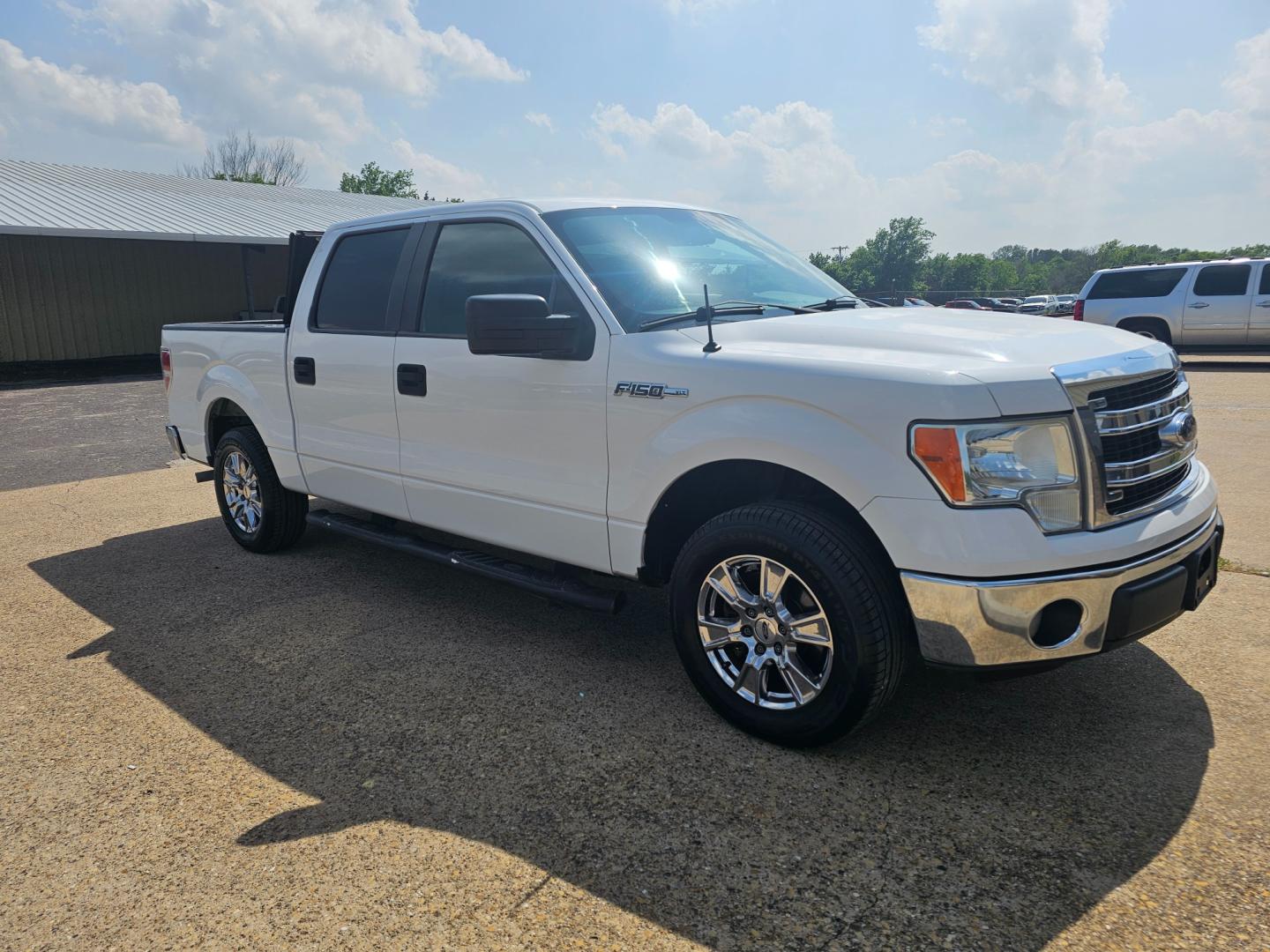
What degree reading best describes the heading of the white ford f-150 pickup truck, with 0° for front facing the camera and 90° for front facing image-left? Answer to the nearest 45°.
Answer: approximately 315°

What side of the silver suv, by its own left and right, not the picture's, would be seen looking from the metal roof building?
back

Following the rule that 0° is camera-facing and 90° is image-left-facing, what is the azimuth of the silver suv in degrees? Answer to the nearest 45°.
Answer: approximately 270°

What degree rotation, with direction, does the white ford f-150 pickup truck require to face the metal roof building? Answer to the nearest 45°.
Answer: approximately 180°

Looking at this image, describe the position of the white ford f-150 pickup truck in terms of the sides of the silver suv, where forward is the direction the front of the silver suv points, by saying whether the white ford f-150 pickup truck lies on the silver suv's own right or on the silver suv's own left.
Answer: on the silver suv's own right

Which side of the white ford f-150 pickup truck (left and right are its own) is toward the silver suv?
left

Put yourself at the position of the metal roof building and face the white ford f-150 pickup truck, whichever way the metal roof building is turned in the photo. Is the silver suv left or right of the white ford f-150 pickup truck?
left
